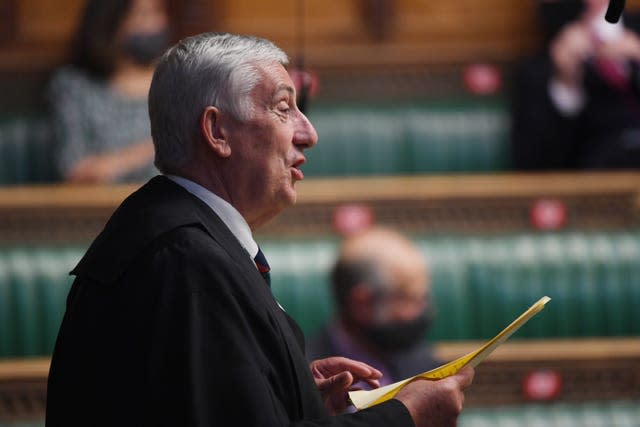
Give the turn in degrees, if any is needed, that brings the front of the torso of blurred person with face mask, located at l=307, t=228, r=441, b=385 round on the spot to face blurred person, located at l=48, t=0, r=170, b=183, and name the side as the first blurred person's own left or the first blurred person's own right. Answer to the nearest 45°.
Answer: approximately 180°

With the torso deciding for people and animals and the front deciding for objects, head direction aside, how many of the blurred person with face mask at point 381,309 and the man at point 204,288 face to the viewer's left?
0

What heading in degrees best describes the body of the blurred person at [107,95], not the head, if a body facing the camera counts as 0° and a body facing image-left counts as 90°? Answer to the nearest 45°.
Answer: approximately 315°

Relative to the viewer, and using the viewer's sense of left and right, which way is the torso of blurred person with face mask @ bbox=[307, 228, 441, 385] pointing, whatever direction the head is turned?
facing the viewer and to the right of the viewer

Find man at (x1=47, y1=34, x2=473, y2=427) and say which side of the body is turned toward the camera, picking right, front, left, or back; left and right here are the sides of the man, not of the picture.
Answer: right

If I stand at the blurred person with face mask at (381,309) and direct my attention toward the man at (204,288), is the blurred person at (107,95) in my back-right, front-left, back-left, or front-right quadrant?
back-right

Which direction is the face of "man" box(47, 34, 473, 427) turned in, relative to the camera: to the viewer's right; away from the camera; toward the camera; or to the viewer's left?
to the viewer's right

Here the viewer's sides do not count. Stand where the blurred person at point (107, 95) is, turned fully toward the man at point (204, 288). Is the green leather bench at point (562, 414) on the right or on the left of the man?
left

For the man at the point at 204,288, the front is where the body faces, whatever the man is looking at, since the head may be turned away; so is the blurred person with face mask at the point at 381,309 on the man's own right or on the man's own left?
on the man's own left
